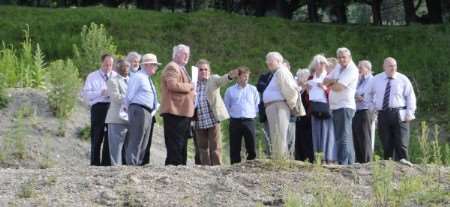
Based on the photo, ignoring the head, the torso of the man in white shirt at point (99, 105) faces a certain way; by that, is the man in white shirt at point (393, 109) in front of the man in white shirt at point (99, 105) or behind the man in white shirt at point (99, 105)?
in front

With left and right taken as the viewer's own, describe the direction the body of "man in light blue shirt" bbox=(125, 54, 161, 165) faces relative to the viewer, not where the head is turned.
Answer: facing to the right of the viewer

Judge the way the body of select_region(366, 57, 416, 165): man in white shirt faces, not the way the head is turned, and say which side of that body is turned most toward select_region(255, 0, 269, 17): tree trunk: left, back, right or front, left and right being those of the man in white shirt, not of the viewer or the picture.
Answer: back

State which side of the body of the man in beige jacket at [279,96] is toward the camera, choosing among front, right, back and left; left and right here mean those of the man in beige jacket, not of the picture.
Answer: left

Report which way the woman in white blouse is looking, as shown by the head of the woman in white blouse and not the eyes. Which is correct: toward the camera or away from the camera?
toward the camera

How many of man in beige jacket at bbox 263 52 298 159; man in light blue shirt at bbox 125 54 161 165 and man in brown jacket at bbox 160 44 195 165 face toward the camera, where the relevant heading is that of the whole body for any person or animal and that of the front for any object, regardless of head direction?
0

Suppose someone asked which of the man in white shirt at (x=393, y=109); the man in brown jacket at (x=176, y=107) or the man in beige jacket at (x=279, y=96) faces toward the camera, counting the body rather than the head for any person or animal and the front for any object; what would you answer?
the man in white shirt

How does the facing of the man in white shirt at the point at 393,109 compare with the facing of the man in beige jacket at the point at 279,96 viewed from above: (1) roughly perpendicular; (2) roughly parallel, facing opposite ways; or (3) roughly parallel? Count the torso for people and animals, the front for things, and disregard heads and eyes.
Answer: roughly perpendicular

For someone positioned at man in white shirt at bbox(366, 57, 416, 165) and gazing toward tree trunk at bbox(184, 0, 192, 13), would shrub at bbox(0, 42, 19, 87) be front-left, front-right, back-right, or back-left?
front-left

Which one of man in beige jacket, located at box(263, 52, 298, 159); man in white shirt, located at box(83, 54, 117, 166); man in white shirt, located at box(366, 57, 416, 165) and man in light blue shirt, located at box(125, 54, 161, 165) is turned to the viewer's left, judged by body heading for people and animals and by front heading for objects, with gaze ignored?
the man in beige jacket

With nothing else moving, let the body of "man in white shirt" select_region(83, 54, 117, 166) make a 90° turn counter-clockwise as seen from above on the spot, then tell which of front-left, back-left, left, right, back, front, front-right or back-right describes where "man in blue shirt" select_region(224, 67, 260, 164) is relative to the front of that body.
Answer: front-right
